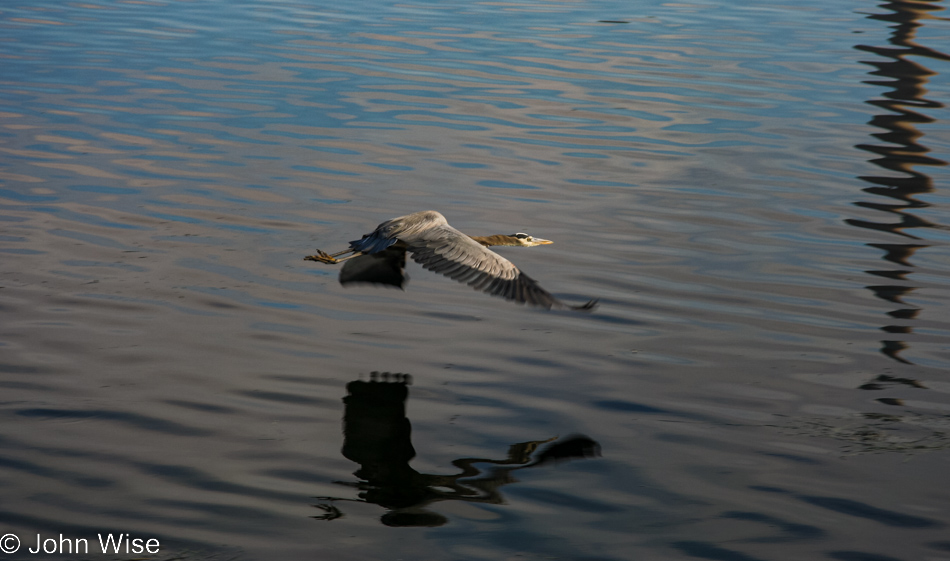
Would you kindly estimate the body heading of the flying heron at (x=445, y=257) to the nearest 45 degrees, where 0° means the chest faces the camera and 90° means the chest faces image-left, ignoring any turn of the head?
approximately 270°
